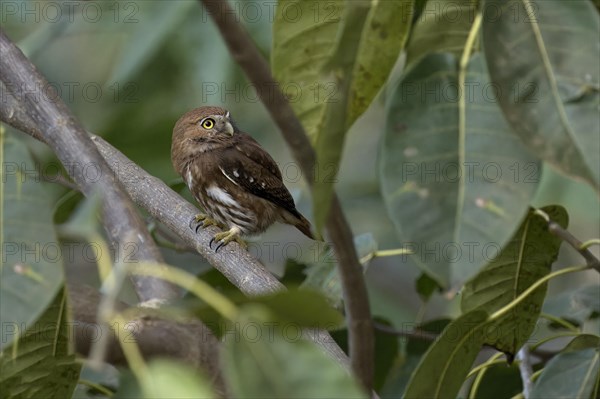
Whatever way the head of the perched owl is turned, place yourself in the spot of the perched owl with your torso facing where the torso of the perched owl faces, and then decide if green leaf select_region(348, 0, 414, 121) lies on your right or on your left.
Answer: on your left

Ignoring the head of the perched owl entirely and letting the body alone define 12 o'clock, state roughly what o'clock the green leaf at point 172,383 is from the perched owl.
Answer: The green leaf is roughly at 9 o'clock from the perched owl.

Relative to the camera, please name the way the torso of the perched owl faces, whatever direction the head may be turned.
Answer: to the viewer's left

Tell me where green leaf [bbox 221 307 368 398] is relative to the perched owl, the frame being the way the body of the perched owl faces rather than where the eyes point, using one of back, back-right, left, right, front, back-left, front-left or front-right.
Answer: left

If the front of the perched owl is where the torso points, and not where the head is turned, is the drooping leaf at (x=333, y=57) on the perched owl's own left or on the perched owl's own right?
on the perched owl's own left
